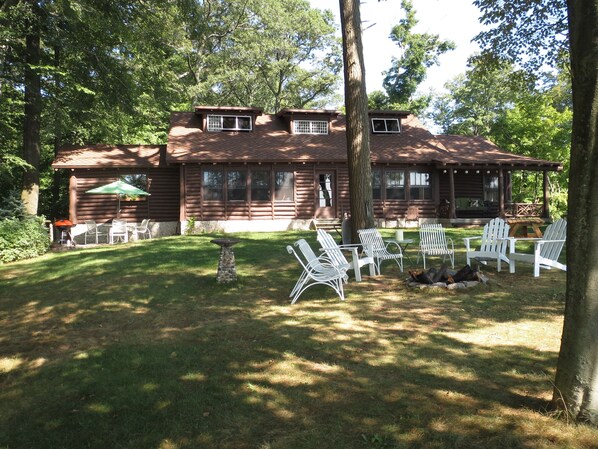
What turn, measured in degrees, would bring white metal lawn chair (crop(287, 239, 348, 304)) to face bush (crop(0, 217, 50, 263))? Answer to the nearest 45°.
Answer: approximately 135° to its left

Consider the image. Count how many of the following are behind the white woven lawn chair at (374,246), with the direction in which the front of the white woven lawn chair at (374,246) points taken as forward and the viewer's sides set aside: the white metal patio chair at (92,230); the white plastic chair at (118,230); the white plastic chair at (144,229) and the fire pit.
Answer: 3

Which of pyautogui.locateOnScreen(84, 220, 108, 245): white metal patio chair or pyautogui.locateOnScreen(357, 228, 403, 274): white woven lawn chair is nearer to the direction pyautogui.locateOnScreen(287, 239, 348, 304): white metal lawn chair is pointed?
the white woven lawn chair

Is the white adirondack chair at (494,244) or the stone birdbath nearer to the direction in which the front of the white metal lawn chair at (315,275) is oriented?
the white adirondack chair

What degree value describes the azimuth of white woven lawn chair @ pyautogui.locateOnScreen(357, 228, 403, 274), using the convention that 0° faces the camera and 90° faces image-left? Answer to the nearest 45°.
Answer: approximately 315°

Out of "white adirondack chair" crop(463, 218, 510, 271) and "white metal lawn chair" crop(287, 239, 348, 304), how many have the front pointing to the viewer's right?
1

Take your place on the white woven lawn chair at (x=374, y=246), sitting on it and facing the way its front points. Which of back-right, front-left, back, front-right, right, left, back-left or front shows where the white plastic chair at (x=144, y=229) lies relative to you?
back

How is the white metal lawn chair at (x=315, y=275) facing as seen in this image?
to the viewer's right

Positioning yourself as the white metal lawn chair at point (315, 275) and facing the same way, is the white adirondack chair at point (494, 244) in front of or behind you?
in front

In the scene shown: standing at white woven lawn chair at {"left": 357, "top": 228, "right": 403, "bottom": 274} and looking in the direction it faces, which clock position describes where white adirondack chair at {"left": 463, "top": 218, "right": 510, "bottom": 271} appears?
white adirondack chair at {"left": 463, "top": 218, "right": 510, "bottom": 271} is roughly at 10 o'clock from white woven lawn chair at {"left": 357, "top": 228, "right": 403, "bottom": 274}.

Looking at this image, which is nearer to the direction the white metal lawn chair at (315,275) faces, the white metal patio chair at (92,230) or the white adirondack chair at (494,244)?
the white adirondack chair

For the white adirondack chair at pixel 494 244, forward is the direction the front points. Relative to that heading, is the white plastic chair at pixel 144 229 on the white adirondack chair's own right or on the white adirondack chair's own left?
on the white adirondack chair's own right

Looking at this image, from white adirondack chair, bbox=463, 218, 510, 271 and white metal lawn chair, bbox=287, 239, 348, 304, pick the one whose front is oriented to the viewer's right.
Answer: white metal lawn chair, bbox=287, 239, 348, 304

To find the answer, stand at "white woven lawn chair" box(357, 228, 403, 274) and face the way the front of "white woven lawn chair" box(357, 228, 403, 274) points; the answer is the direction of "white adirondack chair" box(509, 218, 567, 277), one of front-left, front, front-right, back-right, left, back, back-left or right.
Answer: front-left
